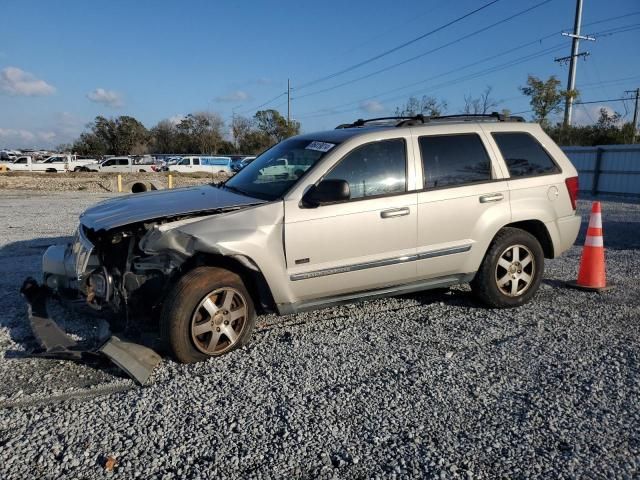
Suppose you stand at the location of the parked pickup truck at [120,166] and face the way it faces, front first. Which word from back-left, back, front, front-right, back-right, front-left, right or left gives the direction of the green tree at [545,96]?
back-left

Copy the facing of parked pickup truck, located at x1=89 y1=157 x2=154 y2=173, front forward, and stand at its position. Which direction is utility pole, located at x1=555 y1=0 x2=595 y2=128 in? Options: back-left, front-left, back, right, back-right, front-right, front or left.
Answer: back-left

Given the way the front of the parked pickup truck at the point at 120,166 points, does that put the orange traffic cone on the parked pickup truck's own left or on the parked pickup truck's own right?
on the parked pickup truck's own left

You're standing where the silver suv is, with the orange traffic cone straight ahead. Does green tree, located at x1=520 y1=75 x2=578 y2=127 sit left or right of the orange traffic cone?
left

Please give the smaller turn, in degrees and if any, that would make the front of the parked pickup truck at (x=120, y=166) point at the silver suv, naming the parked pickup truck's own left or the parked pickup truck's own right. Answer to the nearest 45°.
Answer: approximately 90° to the parked pickup truck's own left

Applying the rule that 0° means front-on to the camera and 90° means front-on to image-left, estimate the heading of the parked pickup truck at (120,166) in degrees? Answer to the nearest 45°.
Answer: approximately 90°
